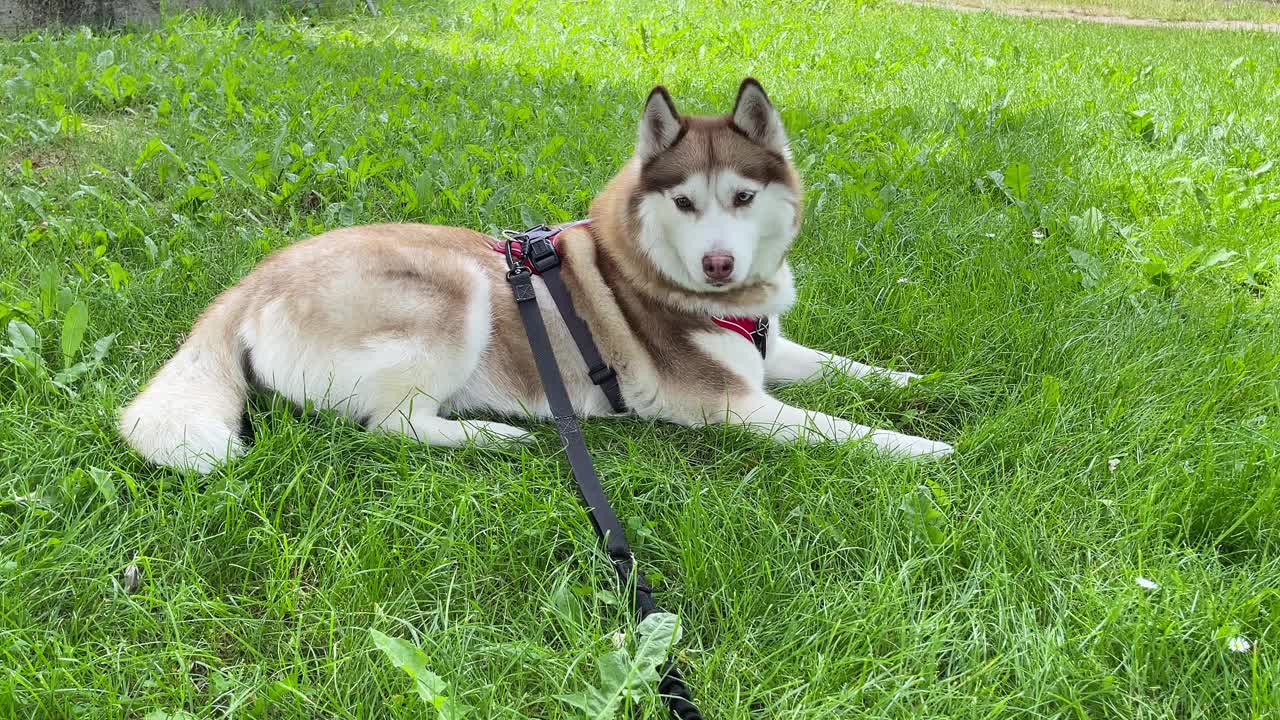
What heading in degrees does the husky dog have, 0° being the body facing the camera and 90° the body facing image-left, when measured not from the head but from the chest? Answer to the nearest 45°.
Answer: approximately 270°

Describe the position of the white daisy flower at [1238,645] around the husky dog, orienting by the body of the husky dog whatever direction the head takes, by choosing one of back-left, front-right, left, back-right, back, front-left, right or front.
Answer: front-right
